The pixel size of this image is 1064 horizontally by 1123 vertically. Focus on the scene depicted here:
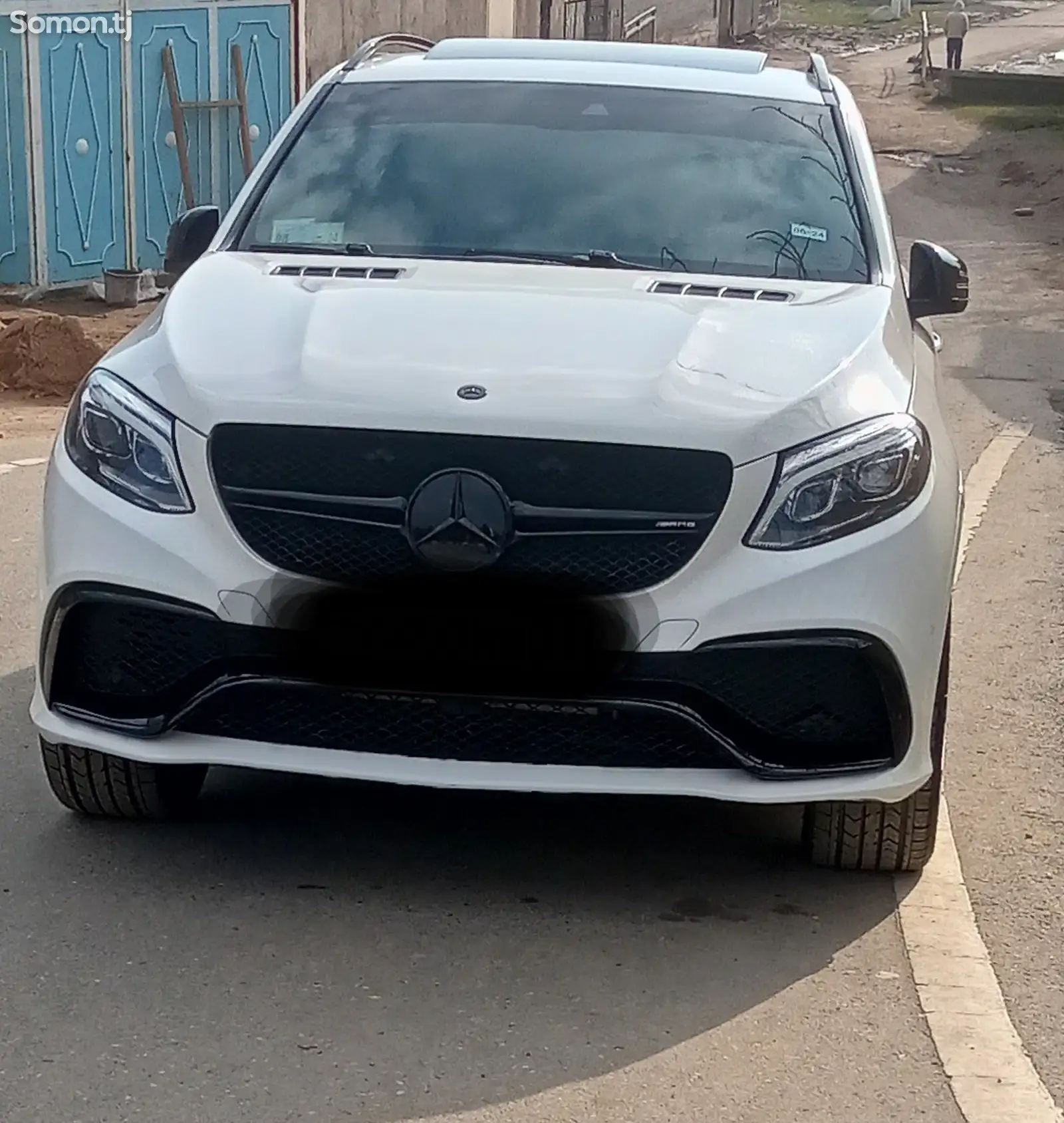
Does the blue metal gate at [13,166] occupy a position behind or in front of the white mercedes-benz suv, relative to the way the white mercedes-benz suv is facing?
behind

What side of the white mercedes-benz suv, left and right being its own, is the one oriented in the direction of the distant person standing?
back

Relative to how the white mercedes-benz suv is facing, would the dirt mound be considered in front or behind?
behind

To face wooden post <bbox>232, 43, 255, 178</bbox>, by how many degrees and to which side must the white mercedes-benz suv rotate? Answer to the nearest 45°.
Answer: approximately 180°

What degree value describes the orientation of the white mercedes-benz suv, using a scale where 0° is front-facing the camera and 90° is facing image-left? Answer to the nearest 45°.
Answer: approximately 0°

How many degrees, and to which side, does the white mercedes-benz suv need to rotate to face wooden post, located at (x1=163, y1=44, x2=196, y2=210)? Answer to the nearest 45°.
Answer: approximately 180°
